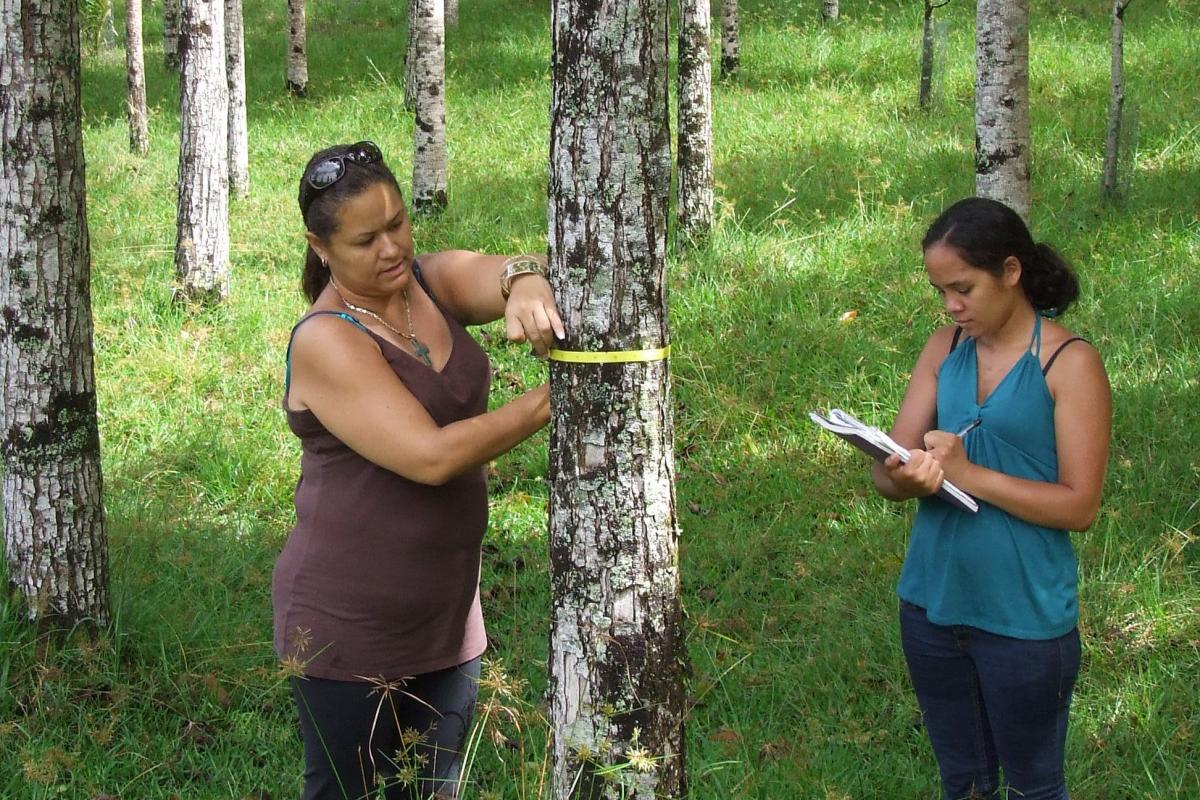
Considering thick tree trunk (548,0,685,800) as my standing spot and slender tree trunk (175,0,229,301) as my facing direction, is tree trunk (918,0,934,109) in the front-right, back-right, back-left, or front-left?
front-right

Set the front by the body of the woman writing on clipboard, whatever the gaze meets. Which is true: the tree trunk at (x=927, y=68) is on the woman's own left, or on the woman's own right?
on the woman's own right

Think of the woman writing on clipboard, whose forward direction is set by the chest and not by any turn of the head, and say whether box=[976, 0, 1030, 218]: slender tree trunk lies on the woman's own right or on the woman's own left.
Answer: on the woman's own right

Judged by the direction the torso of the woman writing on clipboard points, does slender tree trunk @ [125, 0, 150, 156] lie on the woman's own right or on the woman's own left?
on the woman's own right

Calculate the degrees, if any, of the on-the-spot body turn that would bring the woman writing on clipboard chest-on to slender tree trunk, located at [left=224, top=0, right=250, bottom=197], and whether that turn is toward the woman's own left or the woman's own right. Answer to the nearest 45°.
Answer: approximately 90° to the woman's own right

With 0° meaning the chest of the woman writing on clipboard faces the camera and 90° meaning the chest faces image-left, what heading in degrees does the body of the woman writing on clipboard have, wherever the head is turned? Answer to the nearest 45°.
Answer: approximately 45°

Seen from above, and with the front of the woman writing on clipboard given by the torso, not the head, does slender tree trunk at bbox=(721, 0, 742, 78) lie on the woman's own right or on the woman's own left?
on the woman's own right

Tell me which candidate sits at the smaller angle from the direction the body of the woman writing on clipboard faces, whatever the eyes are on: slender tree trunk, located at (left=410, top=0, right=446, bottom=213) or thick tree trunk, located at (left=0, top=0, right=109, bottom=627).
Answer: the thick tree trunk

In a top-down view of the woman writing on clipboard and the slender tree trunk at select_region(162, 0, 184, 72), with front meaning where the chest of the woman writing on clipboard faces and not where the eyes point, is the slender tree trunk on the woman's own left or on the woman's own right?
on the woman's own right

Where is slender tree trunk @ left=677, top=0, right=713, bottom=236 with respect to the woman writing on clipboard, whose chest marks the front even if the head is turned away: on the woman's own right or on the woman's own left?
on the woman's own right

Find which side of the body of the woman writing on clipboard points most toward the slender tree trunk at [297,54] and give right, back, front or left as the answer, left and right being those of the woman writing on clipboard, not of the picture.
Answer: right

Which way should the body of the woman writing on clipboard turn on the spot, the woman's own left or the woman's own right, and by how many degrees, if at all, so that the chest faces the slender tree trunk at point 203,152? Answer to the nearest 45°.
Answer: approximately 90° to the woman's own right
